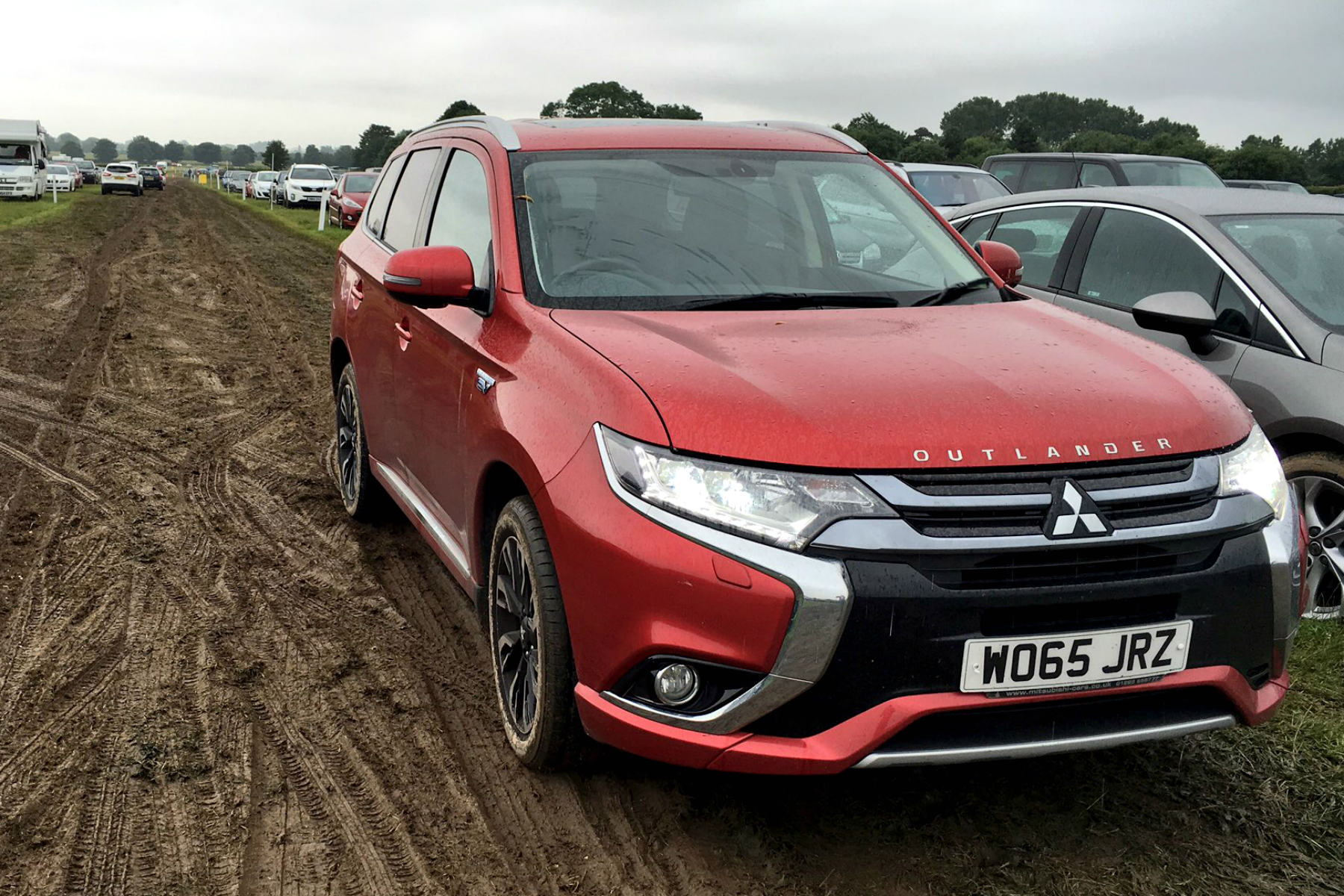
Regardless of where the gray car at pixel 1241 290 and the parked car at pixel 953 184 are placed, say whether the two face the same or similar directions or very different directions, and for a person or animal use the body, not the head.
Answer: same or similar directions

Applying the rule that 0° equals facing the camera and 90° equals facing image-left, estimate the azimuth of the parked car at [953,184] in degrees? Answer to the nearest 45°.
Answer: approximately 315°

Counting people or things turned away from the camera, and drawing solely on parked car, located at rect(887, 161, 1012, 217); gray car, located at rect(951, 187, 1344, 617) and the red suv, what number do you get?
0

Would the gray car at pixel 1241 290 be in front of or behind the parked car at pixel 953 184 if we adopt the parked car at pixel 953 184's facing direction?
in front

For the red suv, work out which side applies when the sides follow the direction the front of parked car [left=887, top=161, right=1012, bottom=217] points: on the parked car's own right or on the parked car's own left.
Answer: on the parked car's own right

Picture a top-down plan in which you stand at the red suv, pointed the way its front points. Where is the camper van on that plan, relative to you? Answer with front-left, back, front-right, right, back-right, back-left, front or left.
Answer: back

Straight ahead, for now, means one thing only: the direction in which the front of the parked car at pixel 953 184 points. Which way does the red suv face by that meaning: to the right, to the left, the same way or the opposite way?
the same way

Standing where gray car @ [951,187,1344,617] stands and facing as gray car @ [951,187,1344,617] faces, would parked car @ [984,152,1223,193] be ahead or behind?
behind

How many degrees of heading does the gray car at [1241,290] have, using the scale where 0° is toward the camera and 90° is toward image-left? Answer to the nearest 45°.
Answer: approximately 315°

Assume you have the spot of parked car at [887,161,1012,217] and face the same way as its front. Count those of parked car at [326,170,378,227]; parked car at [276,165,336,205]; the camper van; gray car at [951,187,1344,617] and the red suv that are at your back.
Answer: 3

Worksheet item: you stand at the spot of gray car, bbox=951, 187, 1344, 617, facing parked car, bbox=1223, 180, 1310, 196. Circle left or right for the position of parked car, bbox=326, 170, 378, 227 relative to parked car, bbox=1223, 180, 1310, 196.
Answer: left

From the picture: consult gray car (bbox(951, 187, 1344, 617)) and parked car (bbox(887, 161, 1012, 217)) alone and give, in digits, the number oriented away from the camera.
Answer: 0

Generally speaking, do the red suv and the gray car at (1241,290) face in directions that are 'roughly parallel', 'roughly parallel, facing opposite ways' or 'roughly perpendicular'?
roughly parallel

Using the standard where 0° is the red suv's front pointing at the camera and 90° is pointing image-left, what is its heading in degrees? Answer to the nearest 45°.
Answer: approximately 315°

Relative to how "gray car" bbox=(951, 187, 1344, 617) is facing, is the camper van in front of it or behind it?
behind

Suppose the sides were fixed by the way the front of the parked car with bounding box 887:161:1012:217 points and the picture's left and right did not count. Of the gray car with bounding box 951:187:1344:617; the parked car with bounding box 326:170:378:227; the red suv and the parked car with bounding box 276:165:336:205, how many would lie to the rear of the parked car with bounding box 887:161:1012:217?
2

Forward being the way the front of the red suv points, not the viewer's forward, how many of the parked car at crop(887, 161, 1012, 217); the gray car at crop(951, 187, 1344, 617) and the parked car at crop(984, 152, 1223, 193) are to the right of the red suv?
0
